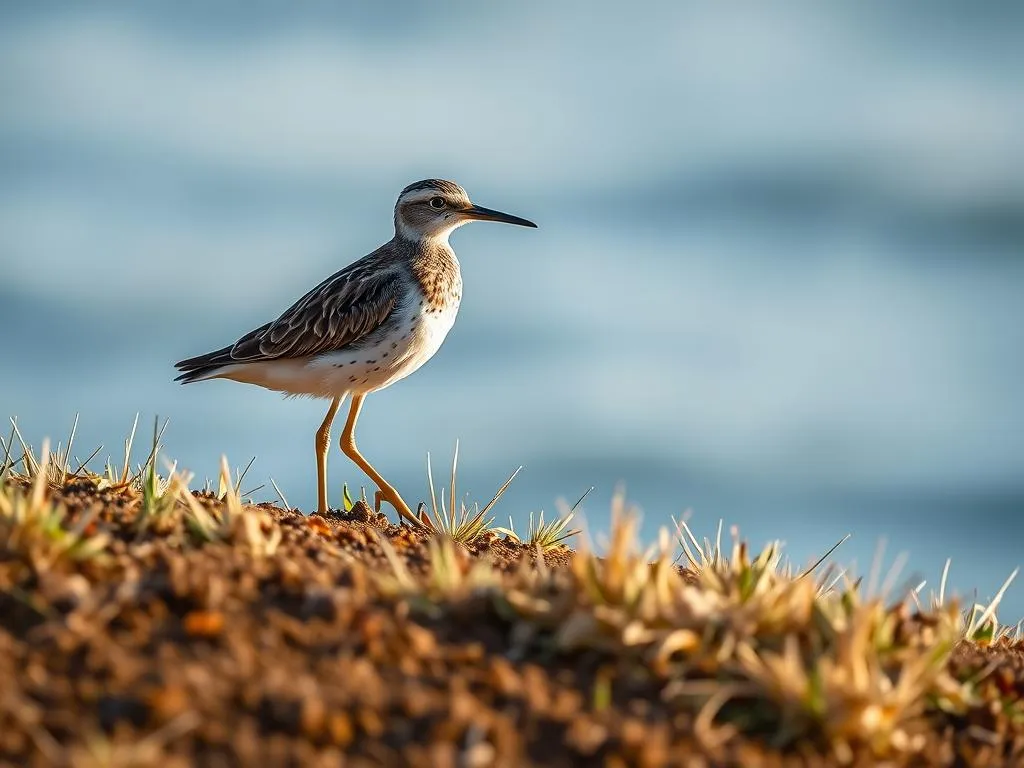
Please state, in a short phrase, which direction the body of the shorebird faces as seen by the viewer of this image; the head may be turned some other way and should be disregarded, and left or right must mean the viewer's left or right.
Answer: facing to the right of the viewer

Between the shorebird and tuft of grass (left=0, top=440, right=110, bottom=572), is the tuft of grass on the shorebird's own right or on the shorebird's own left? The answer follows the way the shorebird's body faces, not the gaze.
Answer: on the shorebird's own right

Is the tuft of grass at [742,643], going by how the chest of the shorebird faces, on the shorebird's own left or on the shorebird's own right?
on the shorebird's own right

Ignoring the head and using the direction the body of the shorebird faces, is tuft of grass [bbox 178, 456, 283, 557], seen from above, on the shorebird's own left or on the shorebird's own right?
on the shorebird's own right
